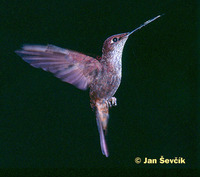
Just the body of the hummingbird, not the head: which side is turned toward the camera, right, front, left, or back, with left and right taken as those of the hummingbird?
right
